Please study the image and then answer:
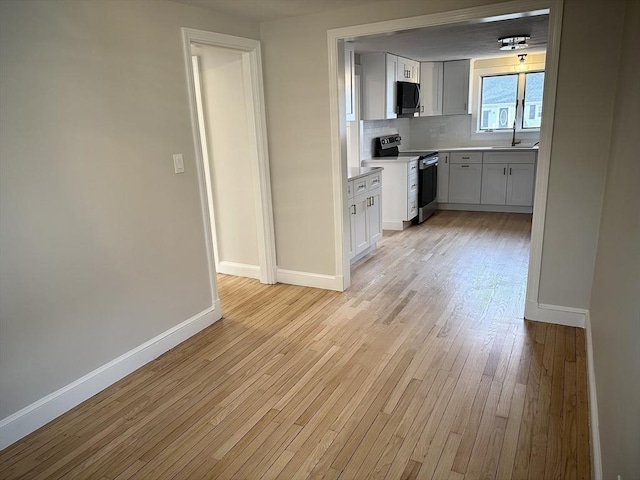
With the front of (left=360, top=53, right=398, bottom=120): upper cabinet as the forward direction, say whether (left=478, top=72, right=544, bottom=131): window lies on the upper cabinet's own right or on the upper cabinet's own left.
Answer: on the upper cabinet's own left

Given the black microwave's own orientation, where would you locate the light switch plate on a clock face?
The light switch plate is roughly at 2 o'clock from the black microwave.

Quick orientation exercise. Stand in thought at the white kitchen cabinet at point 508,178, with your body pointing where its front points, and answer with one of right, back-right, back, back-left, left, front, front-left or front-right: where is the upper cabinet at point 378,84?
front-right

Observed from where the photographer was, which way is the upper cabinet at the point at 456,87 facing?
facing the viewer

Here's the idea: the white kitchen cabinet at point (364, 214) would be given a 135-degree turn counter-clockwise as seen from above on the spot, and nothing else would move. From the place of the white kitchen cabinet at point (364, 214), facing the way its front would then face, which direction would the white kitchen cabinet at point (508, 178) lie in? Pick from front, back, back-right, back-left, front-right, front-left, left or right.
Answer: front-right

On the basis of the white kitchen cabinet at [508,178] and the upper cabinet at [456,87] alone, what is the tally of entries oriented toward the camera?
2

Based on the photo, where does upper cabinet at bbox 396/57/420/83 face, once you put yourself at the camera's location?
facing the viewer and to the right of the viewer

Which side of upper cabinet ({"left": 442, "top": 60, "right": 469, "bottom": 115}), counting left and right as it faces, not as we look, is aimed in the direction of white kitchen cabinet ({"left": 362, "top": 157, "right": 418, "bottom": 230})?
front

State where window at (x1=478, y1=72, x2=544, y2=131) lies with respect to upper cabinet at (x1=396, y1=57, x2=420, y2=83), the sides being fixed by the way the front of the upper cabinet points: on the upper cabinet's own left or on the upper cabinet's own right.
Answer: on the upper cabinet's own left
